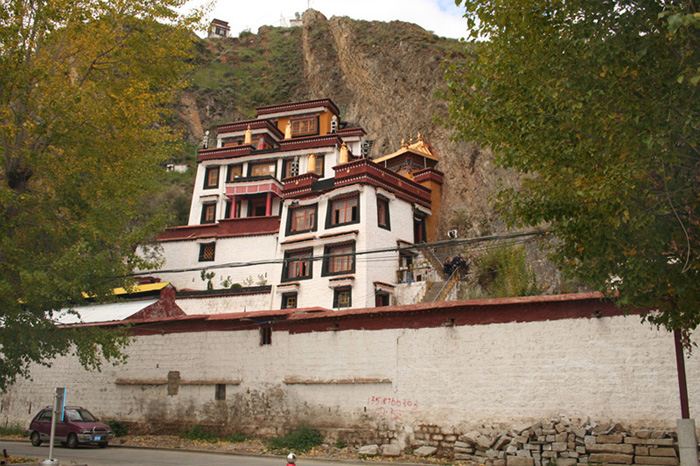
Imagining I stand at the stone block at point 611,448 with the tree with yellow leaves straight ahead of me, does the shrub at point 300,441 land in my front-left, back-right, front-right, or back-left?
front-right

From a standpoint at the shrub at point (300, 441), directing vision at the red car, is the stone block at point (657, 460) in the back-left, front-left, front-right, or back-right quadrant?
back-left

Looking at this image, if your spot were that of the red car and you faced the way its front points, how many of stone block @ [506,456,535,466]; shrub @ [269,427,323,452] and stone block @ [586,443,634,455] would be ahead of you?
3

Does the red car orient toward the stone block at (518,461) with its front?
yes

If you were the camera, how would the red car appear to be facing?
facing the viewer and to the right of the viewer

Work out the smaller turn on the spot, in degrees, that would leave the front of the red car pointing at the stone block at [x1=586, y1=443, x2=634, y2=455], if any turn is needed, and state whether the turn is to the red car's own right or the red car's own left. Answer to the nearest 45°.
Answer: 0° — it already faces it

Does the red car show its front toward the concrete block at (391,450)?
yes

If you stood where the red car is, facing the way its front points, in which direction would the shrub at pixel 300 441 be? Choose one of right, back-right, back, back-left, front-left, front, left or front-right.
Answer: front

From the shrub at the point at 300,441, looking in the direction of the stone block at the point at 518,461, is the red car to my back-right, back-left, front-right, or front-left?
back-right

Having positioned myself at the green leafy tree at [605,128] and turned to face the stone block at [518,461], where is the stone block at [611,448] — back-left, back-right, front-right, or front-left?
front-right
